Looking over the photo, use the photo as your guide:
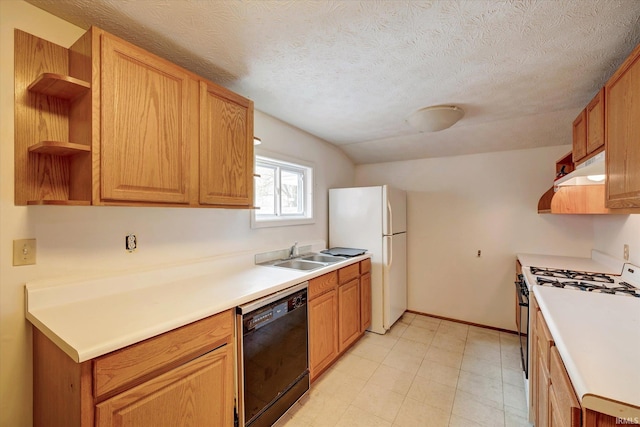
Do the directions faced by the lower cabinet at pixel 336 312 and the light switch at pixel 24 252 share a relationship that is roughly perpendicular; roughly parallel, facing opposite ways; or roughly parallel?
roughly parallel

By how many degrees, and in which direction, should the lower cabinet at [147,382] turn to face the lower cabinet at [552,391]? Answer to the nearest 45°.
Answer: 0° — it already faces it

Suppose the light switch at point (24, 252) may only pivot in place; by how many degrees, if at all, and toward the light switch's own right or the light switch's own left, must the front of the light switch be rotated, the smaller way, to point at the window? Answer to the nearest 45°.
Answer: approximately 90° to the light switch's own left

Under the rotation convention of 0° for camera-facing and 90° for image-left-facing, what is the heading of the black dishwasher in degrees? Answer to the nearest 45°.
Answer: approximately 315°

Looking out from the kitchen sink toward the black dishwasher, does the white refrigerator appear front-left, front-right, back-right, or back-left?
back-left

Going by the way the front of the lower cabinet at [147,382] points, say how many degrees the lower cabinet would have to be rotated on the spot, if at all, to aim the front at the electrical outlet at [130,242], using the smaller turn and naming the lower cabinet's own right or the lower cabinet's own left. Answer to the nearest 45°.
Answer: approximately 135° to the lower cabinet's own left

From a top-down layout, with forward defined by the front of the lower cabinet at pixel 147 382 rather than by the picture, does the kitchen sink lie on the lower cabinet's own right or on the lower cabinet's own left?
on the lower cabinet's own left

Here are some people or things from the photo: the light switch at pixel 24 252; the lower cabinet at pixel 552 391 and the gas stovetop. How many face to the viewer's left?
2

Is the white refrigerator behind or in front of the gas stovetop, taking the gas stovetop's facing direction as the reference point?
in front

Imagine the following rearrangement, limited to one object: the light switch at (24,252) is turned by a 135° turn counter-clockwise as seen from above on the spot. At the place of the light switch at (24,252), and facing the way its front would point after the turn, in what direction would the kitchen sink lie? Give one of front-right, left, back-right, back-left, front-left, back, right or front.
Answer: front-right

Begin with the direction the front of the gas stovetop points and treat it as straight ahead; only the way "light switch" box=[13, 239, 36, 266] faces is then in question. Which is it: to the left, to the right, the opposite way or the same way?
the opposite way

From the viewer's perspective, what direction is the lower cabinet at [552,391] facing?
to the viewer's left

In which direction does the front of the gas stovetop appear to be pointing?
to the viewer's left

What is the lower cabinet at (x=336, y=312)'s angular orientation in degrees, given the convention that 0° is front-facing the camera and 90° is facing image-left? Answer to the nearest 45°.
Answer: approximately 315°

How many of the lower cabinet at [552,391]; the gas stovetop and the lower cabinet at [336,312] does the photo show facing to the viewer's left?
2

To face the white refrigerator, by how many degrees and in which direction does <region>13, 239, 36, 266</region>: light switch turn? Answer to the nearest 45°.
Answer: approximately 90° to its left

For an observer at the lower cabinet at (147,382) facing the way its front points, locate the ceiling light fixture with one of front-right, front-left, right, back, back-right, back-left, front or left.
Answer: front-left

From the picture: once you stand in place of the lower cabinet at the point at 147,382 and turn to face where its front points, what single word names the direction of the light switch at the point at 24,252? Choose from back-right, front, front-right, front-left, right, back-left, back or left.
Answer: back
